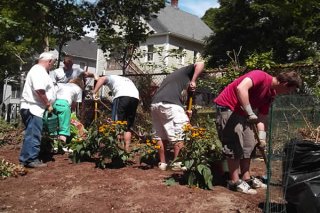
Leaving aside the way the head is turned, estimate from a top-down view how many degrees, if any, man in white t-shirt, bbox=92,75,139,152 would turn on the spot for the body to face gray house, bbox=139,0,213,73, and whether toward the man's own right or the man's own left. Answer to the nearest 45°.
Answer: approximately 45° to the man's own right

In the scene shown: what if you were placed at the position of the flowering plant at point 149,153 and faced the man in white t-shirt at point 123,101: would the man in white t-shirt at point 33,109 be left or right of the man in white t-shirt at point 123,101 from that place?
left

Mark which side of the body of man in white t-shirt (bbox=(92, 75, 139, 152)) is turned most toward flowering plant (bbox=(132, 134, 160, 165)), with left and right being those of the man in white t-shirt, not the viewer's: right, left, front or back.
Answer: back

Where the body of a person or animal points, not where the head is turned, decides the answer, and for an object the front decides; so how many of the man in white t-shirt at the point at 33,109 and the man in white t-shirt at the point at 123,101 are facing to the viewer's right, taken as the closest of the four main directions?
1

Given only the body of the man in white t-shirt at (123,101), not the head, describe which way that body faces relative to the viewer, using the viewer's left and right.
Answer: facing away from the viewer and to the left of the viewer

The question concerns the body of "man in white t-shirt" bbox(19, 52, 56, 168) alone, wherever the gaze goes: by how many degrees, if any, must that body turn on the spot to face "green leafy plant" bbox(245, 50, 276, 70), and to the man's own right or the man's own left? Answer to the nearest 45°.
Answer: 0° — they already face it

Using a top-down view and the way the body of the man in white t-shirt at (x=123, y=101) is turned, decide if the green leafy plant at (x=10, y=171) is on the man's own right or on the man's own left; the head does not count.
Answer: on the man's own left

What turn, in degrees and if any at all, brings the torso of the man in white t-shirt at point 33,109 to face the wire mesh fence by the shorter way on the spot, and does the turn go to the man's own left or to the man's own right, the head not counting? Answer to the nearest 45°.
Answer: approximately 45° to the man's own right

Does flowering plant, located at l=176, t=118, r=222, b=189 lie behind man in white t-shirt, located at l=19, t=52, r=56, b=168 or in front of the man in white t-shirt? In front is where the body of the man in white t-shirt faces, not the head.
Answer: in front

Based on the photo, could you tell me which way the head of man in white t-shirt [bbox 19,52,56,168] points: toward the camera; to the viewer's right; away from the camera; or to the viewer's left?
to the viewer's right

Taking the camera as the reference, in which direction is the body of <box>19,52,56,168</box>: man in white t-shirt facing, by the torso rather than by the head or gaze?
to the viewer's right
